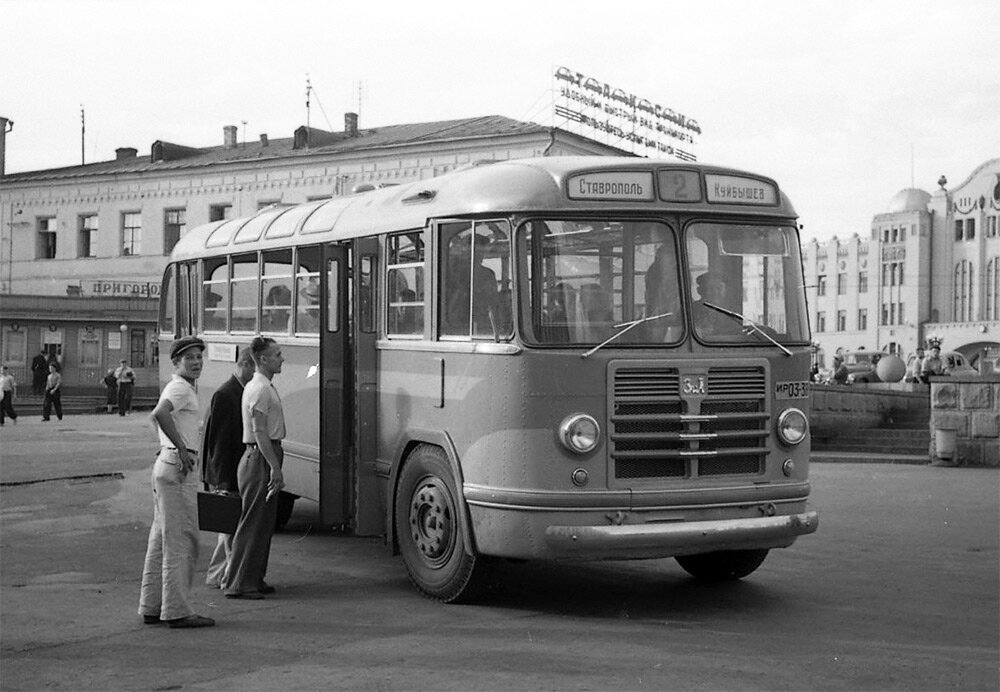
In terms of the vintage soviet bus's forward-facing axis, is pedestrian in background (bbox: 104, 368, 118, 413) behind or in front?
behind

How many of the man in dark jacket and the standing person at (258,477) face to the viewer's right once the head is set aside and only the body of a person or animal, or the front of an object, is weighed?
2

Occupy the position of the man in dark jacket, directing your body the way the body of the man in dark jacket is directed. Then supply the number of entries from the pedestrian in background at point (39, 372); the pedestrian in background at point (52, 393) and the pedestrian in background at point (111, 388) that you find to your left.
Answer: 3

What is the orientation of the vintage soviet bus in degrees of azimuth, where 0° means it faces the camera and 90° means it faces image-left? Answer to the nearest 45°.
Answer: approximately 315°

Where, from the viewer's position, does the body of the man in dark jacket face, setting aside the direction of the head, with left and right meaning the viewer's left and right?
facing to the right of the viewer

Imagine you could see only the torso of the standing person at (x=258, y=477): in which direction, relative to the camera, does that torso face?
to the viewer's right

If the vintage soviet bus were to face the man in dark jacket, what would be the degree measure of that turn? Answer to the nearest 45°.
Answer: approximately 135° to its right
